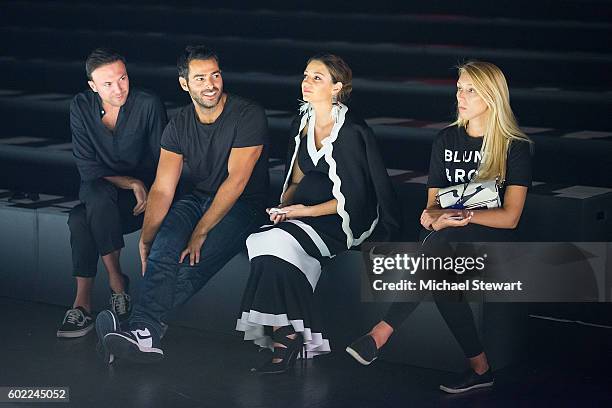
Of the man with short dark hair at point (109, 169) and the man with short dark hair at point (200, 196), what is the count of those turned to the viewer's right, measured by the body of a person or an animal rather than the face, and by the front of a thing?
0

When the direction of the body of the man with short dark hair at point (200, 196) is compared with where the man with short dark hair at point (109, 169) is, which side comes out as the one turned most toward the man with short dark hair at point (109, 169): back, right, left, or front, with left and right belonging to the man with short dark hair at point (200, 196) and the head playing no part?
right

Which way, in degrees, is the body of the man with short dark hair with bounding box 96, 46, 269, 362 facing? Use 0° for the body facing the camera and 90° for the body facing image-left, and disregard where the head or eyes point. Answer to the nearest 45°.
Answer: approximately 45°

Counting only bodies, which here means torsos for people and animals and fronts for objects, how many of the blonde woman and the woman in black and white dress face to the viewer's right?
0

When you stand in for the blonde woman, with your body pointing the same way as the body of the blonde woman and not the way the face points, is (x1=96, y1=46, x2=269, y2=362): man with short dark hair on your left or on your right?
on your right

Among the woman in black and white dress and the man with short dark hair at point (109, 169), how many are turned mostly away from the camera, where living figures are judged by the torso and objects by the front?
0

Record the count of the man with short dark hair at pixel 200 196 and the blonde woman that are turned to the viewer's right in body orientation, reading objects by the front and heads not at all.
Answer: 0

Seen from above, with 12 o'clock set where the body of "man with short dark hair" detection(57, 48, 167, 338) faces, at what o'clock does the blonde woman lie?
The blonde woman is roughly at 10 o'clock from the man with short dark hair.

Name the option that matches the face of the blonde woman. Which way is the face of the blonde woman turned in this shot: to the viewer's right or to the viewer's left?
to the viewer's left

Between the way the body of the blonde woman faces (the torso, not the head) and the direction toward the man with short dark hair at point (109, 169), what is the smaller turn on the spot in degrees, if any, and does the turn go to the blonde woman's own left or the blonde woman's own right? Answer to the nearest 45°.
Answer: approximately 45° to the blonde woman's own right

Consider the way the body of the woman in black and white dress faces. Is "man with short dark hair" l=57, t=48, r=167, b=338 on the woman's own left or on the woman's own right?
on the woman's own right

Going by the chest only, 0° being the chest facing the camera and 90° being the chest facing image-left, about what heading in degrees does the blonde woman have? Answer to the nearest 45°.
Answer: approximately 45°

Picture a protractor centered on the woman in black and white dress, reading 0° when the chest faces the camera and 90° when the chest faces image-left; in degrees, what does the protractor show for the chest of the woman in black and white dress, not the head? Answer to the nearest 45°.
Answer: approximately 45°
